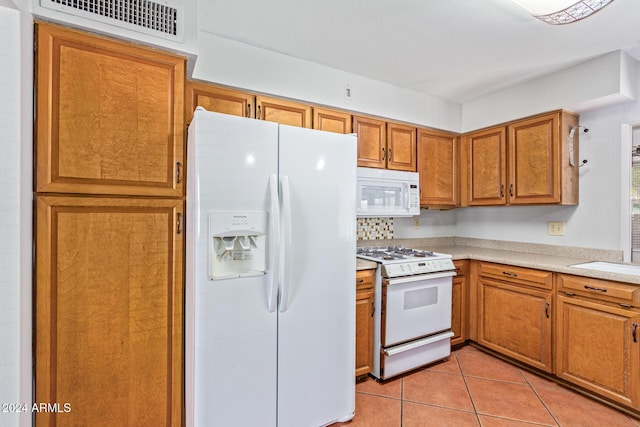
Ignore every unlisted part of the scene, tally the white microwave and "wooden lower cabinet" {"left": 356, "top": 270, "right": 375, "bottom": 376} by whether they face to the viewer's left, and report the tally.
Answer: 0

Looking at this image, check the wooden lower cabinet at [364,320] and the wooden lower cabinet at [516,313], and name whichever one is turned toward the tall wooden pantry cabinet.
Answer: the wooden lower cabinet at [516,313]

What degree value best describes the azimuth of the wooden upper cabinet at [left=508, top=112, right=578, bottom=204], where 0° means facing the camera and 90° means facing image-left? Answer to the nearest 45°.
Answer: approximately 45°

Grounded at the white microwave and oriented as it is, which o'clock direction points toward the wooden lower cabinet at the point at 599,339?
The wooden lower cabinet is roughly at 11 o'clock from the white microwave.

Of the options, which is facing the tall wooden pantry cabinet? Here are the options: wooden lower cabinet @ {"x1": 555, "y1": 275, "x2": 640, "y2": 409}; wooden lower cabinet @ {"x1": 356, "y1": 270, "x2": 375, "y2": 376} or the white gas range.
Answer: wooden lower cabinet @ {"x1": 555, "y1": 275, "x2": 640, "y2": 409}

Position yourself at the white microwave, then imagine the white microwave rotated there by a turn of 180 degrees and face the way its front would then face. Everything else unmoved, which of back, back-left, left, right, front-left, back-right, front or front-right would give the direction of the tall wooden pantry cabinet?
left

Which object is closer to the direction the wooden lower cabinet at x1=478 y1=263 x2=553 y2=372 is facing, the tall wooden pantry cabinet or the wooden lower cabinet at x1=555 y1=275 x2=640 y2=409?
the tall wooden pantry cabinet
